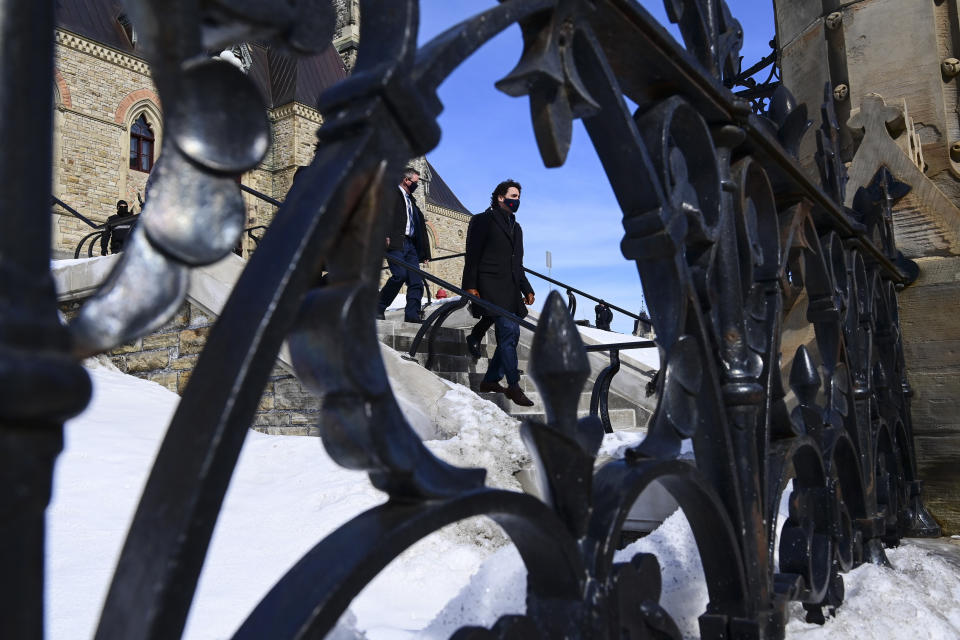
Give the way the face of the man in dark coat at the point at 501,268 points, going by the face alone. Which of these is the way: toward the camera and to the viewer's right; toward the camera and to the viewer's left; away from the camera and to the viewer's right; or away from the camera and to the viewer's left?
toward the camera and to the viewer's right

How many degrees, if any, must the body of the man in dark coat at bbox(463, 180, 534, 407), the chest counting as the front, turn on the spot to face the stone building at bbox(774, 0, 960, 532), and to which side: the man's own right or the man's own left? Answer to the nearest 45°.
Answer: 0° — they already face it

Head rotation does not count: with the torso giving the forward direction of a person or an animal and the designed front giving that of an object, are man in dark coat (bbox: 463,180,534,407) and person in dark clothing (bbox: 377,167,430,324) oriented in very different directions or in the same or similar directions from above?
same or similar directions

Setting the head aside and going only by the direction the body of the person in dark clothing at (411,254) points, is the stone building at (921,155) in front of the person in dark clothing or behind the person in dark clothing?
in front

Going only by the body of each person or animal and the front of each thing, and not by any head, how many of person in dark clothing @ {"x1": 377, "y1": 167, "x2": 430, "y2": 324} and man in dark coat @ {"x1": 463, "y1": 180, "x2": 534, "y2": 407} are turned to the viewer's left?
0

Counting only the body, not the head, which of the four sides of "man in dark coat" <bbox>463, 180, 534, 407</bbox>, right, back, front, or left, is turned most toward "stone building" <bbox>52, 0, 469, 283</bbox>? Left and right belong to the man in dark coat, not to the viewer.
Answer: back

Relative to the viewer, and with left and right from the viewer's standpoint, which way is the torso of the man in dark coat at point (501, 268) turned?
facing the viewer and to the right of the viewer

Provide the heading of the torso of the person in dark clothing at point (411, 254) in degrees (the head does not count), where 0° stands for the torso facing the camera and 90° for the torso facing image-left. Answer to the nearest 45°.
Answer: approximately 315°

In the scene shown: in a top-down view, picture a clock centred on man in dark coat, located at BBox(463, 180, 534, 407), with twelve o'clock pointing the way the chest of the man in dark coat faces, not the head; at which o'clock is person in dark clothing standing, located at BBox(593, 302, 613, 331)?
The person in dark clothing standing is roughly at 8 o'clock from the man in dark coat.
